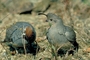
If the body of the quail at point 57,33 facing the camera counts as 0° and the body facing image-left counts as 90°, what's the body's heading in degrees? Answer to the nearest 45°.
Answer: approximately 45°

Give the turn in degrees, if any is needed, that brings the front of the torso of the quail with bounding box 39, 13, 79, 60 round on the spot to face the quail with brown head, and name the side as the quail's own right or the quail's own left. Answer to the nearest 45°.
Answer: approximately 45° to the quail's own right
